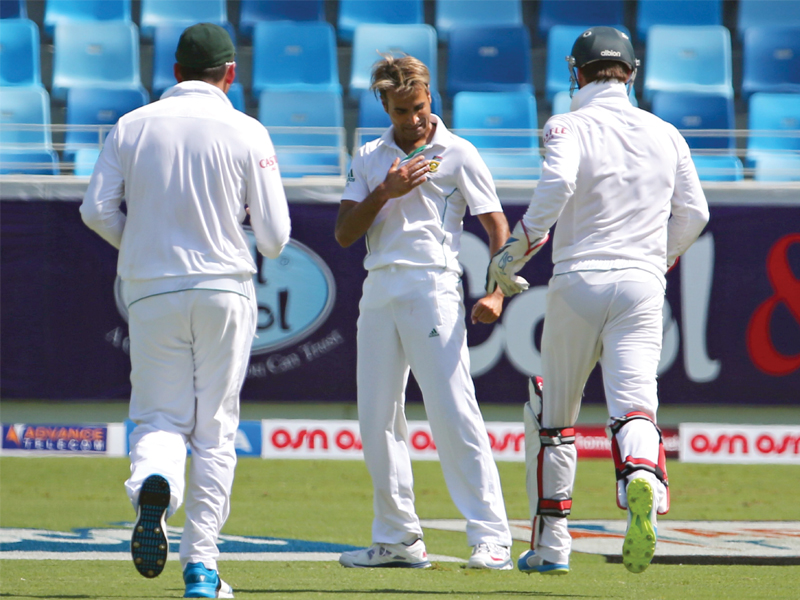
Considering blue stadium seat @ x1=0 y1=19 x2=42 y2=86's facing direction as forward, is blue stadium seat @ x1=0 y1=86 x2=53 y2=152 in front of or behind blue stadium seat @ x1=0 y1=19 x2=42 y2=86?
in front

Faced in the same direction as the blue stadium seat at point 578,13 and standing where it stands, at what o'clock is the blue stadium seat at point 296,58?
the blue stadium seat at point 296,58 is roughly at 2 o'clock from the blue stadium seat at point 578,13.

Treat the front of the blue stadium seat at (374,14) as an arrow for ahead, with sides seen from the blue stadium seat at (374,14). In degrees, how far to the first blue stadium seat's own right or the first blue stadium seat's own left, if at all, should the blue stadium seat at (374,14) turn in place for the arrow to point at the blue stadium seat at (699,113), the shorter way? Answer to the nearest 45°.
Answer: approximately 45° to the first blue stadium seat's own left

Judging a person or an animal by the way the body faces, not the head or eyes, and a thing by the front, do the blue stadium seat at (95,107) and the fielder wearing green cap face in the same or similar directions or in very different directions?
very different directions

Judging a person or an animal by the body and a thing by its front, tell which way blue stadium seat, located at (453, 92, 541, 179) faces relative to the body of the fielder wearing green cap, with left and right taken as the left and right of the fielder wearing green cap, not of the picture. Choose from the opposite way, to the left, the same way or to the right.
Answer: the opposite way

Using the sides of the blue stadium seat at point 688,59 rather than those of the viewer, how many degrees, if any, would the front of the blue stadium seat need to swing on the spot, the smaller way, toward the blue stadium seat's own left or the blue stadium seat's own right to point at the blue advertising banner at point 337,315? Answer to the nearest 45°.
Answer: approximately 45° to the blue stadium seat's own right

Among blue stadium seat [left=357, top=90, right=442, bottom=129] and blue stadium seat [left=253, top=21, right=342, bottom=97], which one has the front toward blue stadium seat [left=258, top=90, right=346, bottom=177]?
blue stadium seat [left=253, top=21, right=342, bottom=97]

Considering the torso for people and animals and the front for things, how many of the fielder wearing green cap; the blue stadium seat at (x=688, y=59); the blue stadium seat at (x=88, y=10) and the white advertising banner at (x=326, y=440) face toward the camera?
3

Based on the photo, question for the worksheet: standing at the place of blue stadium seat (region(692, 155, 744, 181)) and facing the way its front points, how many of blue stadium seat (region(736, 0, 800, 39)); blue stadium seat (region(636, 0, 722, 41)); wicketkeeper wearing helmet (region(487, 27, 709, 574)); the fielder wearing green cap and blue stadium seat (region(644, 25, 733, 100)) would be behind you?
3

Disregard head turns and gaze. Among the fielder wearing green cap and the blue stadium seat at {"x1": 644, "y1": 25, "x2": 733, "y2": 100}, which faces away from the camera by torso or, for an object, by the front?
the fielder wearing green cap
